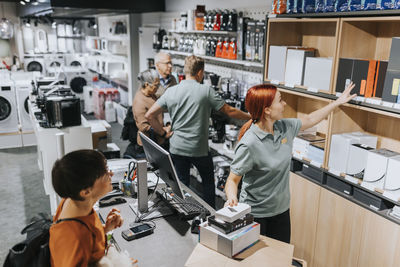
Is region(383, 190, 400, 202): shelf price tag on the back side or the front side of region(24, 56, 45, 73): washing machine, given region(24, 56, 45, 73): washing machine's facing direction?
on the front side

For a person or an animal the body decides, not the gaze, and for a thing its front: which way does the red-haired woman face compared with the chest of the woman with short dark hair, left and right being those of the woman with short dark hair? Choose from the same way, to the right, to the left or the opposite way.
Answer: to the right

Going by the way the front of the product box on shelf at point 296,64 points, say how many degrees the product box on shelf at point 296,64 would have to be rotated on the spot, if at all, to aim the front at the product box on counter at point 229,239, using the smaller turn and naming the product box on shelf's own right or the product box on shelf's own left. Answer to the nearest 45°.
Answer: approximately 45° to the product box on shelf's own left

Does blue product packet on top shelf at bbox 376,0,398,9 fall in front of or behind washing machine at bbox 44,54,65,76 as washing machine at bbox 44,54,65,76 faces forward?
in front

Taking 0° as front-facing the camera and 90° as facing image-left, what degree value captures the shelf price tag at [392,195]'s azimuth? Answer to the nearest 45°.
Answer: approximately 45°

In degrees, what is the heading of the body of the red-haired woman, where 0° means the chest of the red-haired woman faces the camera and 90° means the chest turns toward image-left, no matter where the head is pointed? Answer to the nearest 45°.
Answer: approximately 315°

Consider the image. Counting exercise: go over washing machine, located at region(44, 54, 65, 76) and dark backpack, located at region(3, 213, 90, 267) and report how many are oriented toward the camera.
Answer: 1

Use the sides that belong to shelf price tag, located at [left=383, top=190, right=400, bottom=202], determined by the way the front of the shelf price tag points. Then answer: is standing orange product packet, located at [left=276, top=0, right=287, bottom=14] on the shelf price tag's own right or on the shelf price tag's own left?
on the shelf price tag's own right

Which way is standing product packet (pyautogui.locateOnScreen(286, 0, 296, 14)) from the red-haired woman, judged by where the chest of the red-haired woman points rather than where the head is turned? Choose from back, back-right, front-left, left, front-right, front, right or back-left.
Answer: back-left

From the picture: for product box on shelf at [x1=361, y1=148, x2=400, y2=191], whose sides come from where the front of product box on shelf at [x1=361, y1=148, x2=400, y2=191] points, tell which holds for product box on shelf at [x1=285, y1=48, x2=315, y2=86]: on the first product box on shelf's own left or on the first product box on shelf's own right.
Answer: on the first product box on shelf's own right

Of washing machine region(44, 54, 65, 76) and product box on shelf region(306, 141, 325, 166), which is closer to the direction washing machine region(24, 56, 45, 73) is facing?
the product box on shelf

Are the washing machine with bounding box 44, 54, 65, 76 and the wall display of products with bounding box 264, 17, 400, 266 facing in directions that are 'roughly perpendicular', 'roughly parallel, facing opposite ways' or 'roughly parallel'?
roughly perpendicular

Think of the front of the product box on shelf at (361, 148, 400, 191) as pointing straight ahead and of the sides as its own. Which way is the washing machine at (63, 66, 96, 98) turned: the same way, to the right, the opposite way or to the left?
to the left

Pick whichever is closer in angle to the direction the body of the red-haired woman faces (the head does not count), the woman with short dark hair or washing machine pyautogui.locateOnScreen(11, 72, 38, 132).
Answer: the woman with short dark hair
